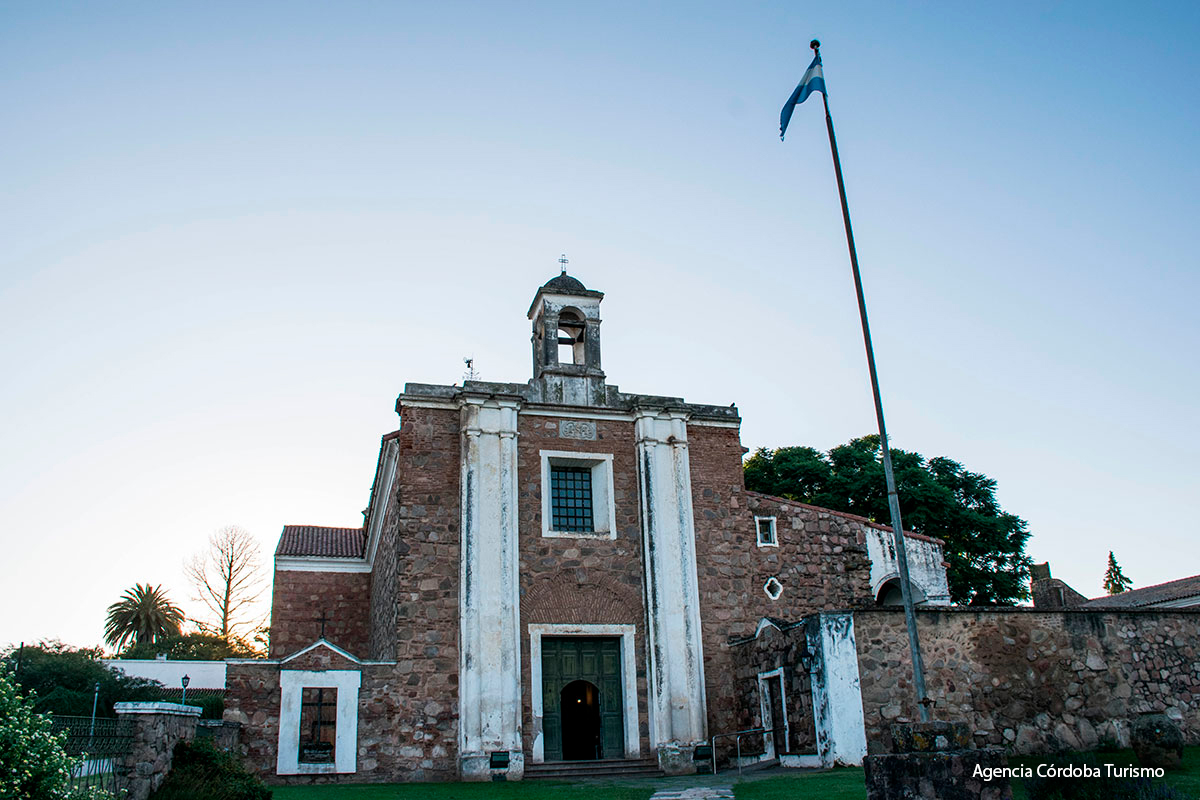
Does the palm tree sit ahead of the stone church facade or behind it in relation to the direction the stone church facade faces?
behind

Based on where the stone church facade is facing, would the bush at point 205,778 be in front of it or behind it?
in front

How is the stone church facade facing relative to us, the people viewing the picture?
facing the viewer

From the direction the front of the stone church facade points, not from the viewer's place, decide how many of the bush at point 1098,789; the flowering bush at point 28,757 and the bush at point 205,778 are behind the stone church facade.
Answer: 0

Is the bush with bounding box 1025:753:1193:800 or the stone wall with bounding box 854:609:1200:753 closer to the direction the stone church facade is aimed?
the bush

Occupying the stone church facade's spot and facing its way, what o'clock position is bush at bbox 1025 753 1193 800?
The bush is roughly at 11 o'clock from the stone church facade.

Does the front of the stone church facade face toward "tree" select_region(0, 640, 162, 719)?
no

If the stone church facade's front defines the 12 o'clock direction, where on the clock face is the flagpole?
The flagpole is roughly at 11 o'clock from the stone church facade.

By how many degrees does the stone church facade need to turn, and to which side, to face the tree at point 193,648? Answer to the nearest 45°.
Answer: approximately 135° to its right

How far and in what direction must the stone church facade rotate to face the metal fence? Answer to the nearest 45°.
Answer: approximately 45° to its right

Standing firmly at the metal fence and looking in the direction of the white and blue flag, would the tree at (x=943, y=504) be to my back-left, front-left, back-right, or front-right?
front-left

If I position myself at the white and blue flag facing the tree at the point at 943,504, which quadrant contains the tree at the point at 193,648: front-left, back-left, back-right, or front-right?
front-left

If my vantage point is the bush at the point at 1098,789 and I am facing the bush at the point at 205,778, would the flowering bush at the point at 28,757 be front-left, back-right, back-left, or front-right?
front-left

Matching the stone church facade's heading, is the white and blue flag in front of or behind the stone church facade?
in front
